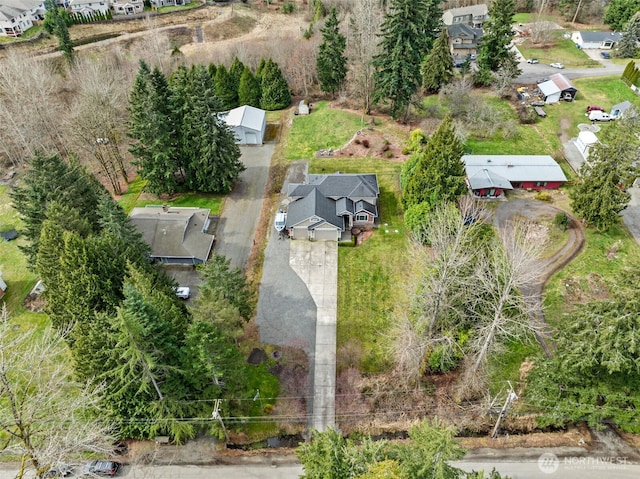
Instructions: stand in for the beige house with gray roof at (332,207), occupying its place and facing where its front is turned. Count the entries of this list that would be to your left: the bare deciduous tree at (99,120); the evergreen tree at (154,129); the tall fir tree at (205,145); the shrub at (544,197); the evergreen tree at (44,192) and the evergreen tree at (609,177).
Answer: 2

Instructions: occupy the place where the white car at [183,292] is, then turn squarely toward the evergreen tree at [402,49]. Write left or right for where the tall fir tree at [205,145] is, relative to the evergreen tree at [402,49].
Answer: left

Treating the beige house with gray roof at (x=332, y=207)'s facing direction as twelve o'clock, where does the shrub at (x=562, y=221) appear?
The shrub is roughly at 9 o'clock from the beige house with gray roof.

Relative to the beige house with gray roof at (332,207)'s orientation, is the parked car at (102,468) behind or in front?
in front

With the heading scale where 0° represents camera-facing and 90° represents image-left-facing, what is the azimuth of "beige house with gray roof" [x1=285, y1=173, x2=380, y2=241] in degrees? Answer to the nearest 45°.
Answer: approximately 0°

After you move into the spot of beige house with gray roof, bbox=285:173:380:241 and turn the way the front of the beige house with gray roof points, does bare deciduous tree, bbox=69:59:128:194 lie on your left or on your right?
on your right

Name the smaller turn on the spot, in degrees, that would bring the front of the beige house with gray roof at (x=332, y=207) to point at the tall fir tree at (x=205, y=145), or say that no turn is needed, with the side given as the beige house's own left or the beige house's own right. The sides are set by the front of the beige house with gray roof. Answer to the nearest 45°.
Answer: approximately 135° to the beige house's own right

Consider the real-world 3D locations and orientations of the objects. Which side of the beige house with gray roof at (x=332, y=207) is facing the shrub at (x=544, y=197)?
left

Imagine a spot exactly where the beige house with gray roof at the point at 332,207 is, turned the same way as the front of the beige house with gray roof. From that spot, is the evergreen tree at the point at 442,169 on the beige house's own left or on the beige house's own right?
on the beige house's own left

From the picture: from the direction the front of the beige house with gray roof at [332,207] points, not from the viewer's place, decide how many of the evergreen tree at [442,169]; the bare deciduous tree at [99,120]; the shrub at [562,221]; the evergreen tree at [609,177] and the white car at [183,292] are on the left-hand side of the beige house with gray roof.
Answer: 3

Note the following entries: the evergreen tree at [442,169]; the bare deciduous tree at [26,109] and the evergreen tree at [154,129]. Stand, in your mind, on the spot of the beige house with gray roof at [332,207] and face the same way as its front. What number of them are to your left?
1

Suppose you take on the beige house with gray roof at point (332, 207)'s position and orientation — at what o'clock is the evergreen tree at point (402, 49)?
The evergreen tree is roughly at 7 o'clock from the beige house with gray roof.

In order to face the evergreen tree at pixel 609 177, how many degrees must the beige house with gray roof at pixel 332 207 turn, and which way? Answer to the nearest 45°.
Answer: approximately 90° to its left
